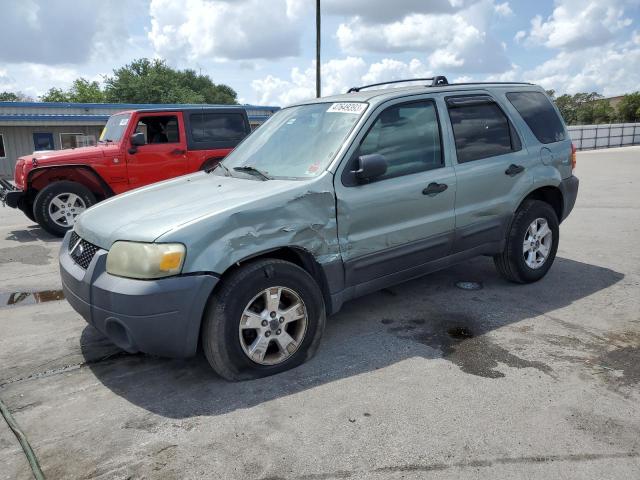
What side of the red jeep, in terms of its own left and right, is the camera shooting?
left

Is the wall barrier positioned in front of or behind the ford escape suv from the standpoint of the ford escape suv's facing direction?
behind

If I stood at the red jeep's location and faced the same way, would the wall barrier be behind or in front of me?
behind
